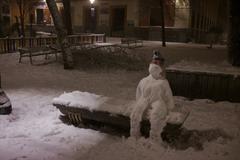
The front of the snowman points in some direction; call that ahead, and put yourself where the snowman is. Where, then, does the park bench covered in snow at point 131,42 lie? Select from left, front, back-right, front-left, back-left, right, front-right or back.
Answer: back

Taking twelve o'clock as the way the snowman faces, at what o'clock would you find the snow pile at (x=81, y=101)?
The snow pile is roughly at 4 o'clock from the snowman.

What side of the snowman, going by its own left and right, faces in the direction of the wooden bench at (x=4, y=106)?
right

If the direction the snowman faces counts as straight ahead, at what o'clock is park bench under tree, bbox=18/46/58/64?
The park bench under tree is roughly at 5 o'clock from the snowman.

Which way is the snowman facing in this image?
toward the camera

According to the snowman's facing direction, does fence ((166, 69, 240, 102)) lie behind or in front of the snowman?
behind
